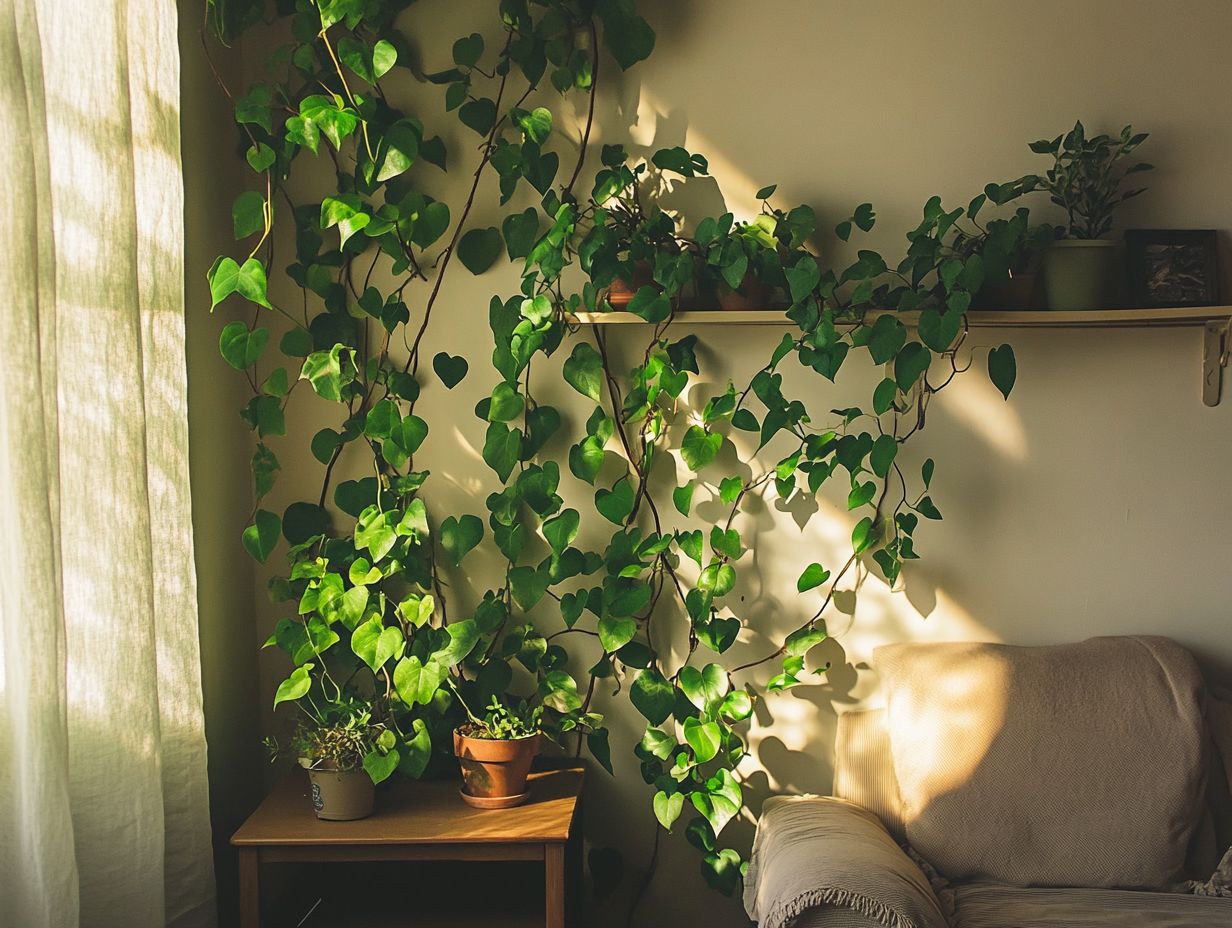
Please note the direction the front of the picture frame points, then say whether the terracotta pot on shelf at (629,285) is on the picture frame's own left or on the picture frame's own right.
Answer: on the picture frame's own right

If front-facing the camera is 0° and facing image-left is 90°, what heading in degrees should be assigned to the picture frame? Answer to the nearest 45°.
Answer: approximately 0°

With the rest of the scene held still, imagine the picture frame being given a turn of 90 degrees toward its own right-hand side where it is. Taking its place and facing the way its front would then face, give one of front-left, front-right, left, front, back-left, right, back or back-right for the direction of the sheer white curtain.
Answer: front-left

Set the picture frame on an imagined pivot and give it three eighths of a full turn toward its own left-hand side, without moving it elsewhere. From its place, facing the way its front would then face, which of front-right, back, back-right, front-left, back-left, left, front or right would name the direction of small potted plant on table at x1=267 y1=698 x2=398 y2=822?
back

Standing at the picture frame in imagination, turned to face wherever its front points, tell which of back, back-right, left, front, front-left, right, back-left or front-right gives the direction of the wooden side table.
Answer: front-right
